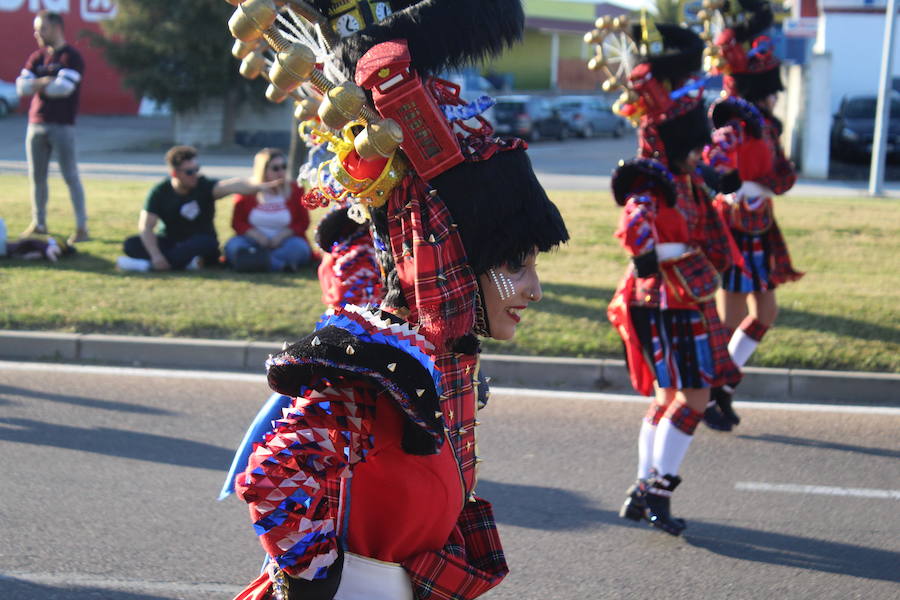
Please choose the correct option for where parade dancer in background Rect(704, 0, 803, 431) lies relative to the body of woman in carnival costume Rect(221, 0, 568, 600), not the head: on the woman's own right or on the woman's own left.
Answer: on the woman's own left

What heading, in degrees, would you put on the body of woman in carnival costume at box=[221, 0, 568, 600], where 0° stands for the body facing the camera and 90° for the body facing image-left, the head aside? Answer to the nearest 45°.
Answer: approximately 270°

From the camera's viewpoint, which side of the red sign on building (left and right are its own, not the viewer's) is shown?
front

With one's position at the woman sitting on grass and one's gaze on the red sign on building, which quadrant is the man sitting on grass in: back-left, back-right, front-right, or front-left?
front-left

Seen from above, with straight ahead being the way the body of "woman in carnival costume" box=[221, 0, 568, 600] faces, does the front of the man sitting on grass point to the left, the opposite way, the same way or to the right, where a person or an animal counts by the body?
to the right

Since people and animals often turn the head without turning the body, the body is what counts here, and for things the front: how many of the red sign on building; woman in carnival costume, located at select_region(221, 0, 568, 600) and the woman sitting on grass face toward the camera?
2

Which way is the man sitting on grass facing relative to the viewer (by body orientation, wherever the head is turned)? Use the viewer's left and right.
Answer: facing the viewer

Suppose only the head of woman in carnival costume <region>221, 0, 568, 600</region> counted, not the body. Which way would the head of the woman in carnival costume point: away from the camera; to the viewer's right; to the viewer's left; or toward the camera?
to the viewer's right

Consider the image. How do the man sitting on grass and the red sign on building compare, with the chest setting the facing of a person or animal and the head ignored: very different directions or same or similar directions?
same or similar directions

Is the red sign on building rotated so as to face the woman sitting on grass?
yes

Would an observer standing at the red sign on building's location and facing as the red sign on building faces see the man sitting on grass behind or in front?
in front

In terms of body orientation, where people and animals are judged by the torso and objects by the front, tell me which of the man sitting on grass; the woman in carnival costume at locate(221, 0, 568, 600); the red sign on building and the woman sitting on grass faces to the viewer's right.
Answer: the woman in carnival costume

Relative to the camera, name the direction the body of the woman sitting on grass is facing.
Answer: toward the camera

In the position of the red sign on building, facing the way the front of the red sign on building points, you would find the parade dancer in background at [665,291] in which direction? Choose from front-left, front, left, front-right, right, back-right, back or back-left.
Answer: front

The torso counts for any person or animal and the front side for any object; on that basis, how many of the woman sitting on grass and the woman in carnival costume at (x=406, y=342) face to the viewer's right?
1
